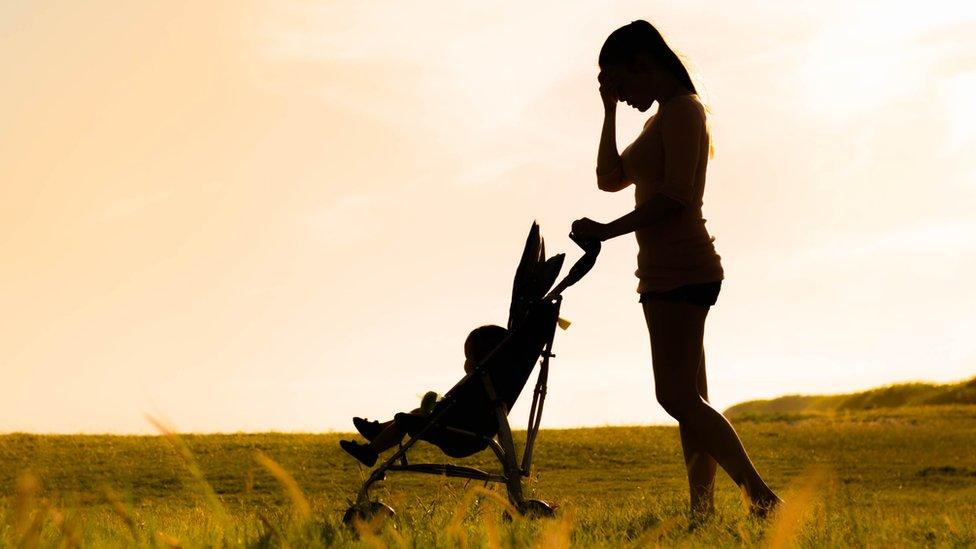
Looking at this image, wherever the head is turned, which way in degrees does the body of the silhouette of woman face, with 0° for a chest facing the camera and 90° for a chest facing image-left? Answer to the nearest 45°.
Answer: approximately 90°

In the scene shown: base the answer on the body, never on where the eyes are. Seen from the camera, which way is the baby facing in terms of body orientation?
to the viewer's left

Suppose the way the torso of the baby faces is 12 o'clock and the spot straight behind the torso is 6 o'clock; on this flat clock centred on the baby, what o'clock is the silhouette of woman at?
The silhouette of woman is roughly at 7 o'clock from the baby.

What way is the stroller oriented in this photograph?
to the viewer's left
